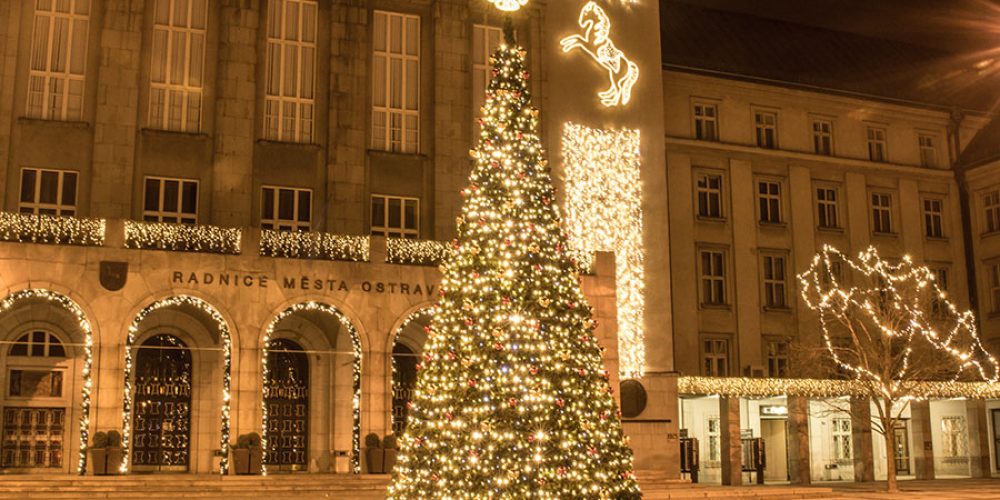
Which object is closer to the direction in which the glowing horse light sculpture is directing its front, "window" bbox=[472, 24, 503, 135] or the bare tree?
the window

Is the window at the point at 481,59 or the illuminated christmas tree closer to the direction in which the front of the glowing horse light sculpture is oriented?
the window

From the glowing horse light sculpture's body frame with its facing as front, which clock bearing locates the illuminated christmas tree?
The illuminated christmas tree is roughly at 9 o'clock from the glowing horse light sculpture.

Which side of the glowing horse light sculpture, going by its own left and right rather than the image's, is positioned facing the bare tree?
back

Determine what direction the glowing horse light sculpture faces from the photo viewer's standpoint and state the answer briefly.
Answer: facing to the left of the viewer

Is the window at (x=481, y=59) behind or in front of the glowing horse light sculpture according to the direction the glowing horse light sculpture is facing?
in front
